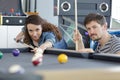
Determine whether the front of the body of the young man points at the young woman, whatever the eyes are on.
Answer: no

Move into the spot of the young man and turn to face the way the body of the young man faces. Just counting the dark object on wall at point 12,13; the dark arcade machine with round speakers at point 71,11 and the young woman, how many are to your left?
0

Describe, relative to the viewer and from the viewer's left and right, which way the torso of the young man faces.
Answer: facing the viewer and to the left of the viewer

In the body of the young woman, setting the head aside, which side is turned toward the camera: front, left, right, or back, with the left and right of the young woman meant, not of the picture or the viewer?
front

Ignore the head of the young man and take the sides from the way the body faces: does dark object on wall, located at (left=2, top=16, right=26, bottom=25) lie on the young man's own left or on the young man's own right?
on the young man's own right

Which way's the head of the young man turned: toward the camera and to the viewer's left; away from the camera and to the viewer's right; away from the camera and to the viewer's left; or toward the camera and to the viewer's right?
toward the camera and to the viewer's left

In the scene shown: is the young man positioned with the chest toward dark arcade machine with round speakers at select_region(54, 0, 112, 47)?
no

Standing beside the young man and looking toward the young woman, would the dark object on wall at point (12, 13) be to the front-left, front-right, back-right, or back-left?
front-right

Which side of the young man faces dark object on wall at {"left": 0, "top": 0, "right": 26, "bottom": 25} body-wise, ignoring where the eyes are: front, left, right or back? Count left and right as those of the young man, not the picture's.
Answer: right

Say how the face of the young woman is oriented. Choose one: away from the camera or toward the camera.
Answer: toward the camera

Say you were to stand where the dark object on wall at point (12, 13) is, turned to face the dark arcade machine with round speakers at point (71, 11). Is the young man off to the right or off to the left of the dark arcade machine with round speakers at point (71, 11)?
right

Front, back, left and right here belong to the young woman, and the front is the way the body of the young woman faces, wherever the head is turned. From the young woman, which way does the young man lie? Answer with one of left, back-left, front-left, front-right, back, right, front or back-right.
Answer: front-left

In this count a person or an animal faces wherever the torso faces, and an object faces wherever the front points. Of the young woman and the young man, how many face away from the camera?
0

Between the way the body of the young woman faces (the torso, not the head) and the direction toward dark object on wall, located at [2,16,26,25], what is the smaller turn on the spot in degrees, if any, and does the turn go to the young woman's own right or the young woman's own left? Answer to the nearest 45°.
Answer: approximately 180°

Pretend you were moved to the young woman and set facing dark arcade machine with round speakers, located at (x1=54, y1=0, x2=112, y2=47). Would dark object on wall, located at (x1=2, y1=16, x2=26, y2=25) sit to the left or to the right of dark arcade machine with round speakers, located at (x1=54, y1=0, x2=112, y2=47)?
left
